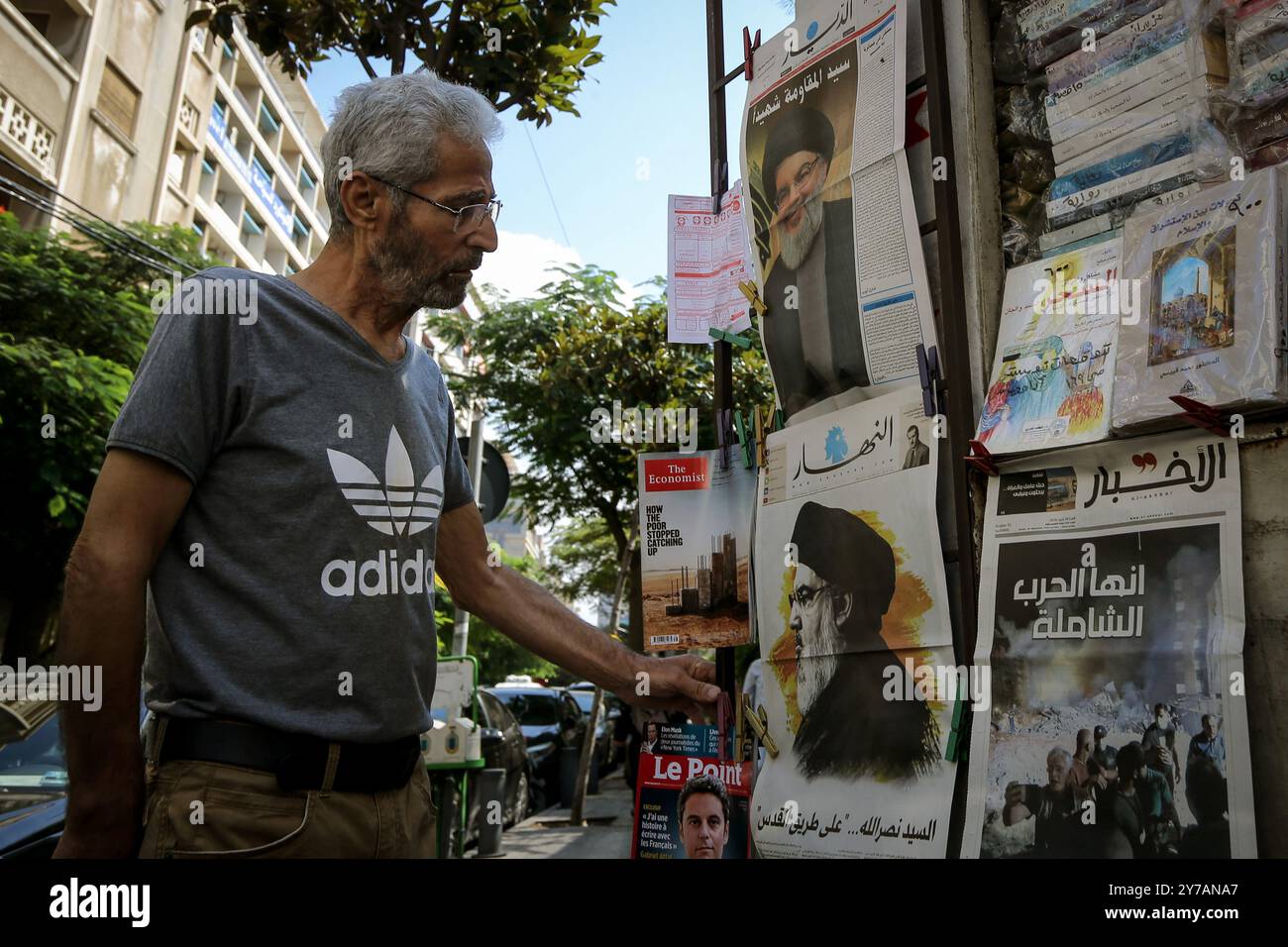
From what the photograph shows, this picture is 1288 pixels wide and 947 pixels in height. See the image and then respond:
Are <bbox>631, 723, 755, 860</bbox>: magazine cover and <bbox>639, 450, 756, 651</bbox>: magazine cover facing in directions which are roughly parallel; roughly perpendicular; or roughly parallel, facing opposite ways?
roughly parallel

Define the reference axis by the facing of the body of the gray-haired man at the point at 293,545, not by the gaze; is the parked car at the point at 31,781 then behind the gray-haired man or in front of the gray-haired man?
behind

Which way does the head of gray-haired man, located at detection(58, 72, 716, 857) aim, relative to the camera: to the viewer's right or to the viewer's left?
to the viewer's right

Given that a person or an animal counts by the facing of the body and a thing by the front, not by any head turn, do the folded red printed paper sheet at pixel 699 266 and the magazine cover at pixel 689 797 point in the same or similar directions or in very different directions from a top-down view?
same or similar directions

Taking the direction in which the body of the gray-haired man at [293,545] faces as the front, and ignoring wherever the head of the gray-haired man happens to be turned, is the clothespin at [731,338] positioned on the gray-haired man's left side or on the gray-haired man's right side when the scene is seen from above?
on the gray-haired man's left side

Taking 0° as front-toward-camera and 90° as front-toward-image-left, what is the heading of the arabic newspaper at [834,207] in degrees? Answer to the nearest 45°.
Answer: approximately 45°

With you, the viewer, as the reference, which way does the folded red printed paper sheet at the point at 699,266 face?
facing the viewer

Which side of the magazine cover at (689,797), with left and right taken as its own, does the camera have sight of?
front

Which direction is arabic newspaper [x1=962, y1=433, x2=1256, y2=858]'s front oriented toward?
toward the camera

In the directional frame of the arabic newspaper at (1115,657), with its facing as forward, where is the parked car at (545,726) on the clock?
The parked car is roughly at 5 o'clock from the arabic newspaper.

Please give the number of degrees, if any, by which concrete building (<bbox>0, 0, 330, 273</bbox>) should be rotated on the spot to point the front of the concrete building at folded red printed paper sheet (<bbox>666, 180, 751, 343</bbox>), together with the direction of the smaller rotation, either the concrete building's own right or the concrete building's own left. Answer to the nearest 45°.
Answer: approximately 45° to the concrete building's own right

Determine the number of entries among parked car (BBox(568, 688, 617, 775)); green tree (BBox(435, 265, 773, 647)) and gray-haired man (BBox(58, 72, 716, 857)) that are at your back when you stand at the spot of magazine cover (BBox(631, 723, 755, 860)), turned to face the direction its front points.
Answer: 2

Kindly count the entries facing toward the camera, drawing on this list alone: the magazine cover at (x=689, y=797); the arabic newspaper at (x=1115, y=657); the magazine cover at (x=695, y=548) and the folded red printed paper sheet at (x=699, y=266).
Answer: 4
